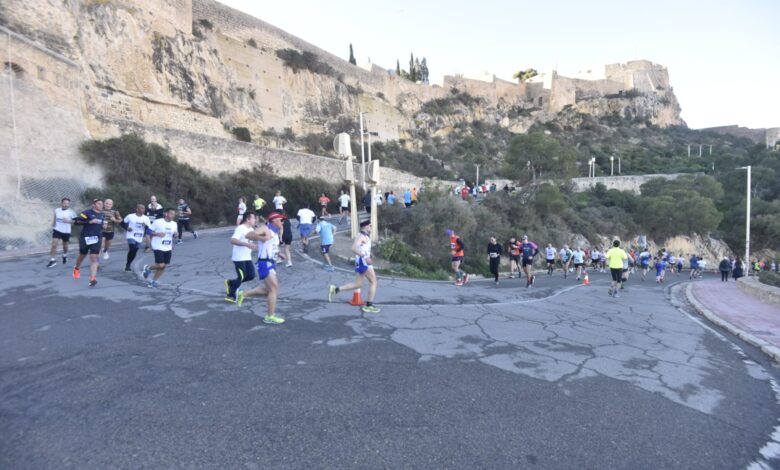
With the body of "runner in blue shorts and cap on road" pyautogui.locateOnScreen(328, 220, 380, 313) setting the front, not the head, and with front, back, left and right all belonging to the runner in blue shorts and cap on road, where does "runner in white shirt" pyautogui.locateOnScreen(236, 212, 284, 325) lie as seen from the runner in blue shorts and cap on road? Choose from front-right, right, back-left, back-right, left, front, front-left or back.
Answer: back-right

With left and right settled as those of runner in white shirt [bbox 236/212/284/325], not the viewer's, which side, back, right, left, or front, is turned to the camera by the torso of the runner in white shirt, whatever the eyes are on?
right

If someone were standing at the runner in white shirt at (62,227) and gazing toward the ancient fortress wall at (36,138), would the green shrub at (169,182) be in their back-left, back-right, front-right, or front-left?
front-right

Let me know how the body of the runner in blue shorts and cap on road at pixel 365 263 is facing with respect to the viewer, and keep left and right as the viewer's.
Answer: facing to the right of the viewer

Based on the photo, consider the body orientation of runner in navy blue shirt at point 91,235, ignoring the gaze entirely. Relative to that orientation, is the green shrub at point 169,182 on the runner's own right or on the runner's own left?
on the runner's own left

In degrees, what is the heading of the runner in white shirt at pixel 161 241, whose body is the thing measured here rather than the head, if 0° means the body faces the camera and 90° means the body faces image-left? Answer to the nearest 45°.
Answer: approximately 315°
